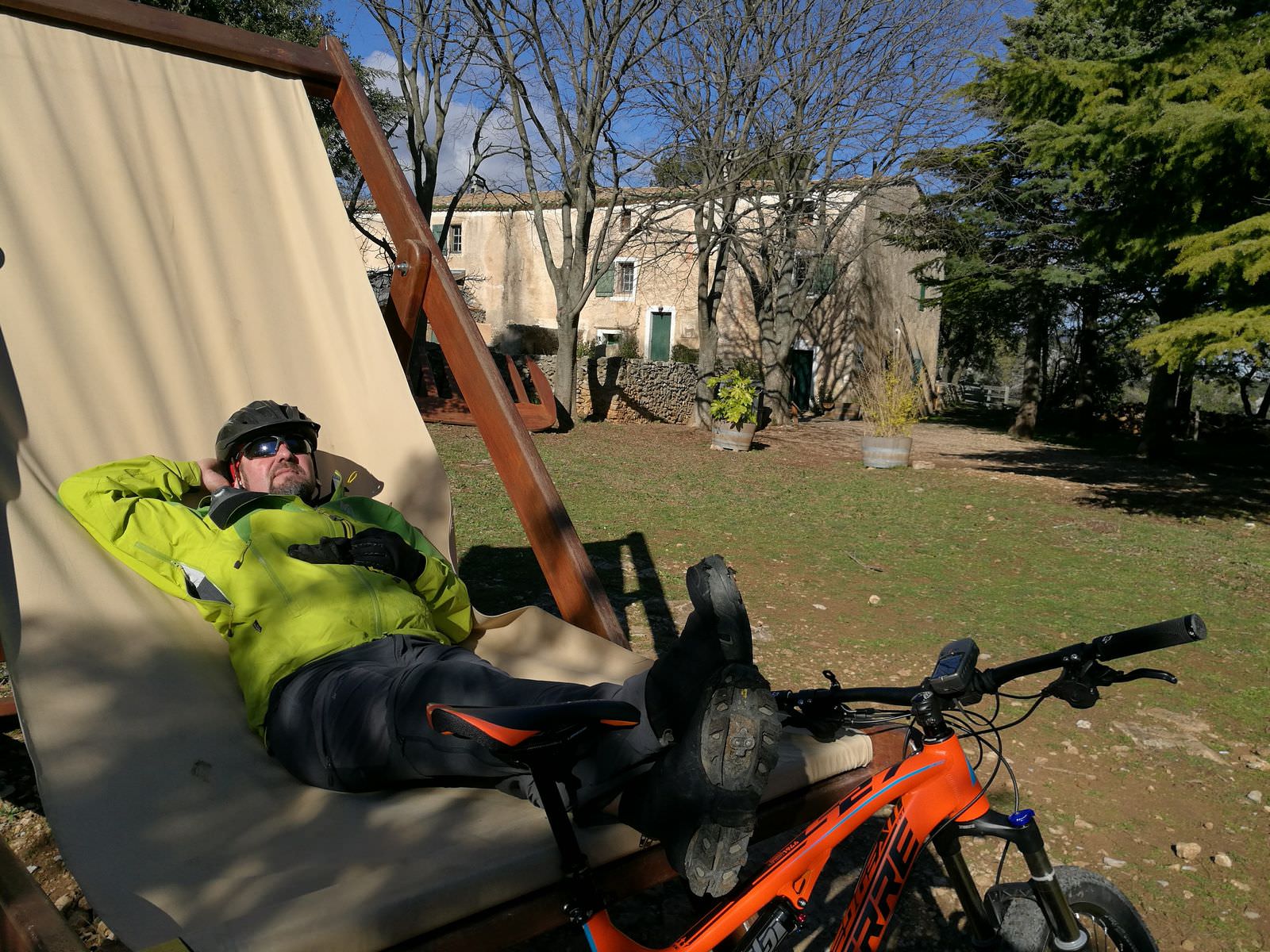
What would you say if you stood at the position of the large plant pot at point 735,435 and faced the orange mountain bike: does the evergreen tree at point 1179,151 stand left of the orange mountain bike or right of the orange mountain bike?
left

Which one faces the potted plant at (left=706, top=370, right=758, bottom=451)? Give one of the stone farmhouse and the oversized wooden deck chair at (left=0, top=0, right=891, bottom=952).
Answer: the stone farmhouse

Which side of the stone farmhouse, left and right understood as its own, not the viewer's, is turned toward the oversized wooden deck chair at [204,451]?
front

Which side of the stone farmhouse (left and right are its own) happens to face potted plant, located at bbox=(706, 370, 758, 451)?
front

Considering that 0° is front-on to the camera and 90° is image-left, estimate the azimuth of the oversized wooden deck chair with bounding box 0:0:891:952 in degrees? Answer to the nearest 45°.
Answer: approximately 315°

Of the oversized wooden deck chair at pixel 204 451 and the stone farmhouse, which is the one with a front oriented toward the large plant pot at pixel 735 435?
the stone farmhouse

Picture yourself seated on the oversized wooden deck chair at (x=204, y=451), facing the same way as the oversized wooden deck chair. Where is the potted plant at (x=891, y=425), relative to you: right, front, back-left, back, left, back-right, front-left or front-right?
left

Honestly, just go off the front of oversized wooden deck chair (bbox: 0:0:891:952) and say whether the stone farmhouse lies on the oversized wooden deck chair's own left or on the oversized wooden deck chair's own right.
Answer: on the oversized wooden deck chair's own left

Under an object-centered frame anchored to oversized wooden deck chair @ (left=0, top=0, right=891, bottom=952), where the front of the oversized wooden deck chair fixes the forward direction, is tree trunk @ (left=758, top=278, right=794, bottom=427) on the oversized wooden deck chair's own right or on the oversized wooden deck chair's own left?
on the oversized wooden deck chair's own left

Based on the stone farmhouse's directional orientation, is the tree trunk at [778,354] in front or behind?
in front

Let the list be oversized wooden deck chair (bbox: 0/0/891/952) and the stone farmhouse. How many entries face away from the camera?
0
